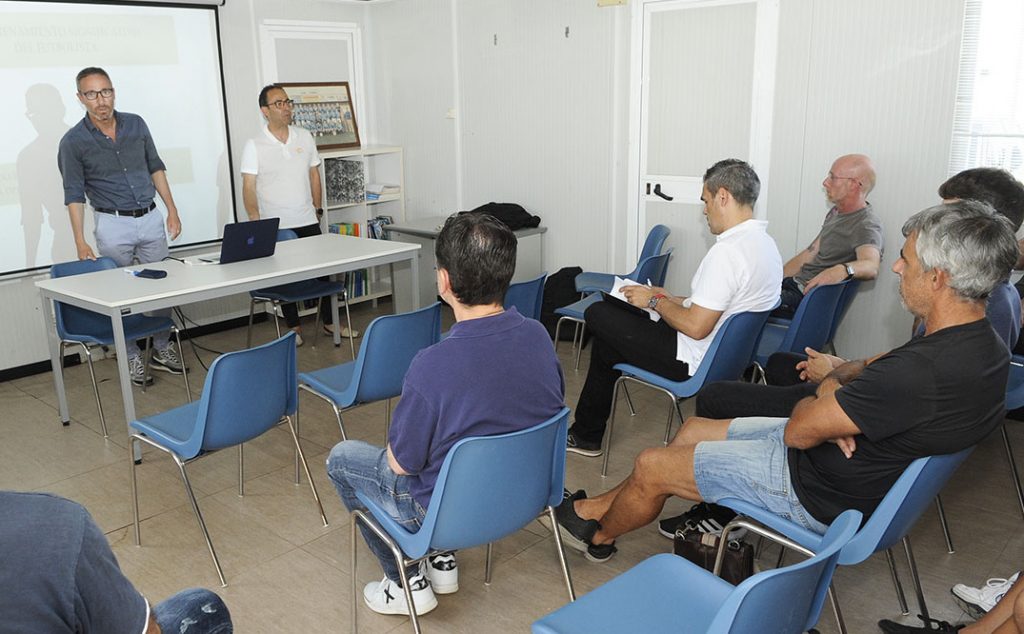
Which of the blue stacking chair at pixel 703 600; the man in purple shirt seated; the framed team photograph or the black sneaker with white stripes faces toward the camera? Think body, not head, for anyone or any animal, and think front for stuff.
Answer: the framed team photograph

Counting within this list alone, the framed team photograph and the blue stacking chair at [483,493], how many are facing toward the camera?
1

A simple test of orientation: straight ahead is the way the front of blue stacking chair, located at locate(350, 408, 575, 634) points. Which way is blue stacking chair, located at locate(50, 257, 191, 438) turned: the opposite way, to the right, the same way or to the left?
the opposite way

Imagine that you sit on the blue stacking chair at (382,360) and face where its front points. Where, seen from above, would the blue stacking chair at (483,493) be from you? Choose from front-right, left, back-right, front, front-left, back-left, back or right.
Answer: back-left

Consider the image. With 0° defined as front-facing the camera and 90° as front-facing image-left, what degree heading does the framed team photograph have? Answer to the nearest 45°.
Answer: approximately 0°

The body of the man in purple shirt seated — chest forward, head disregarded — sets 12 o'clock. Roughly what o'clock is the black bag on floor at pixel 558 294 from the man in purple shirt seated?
The black bag on floor is roughly at 2 o'clock from the man in purple shirt seated.

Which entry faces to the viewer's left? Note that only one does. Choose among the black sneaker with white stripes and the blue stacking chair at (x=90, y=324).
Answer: the black sneaker with white stripes

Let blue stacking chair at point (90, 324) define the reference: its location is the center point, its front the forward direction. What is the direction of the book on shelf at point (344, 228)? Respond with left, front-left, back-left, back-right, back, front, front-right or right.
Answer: left

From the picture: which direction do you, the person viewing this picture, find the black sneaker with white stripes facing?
facing to the left of the viewer

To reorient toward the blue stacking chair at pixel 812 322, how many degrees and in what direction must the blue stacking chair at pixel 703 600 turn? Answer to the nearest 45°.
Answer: approximately 45° to its right

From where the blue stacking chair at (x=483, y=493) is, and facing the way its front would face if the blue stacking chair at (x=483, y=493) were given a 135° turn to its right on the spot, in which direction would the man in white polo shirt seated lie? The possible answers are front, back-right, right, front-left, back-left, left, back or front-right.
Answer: front-left
